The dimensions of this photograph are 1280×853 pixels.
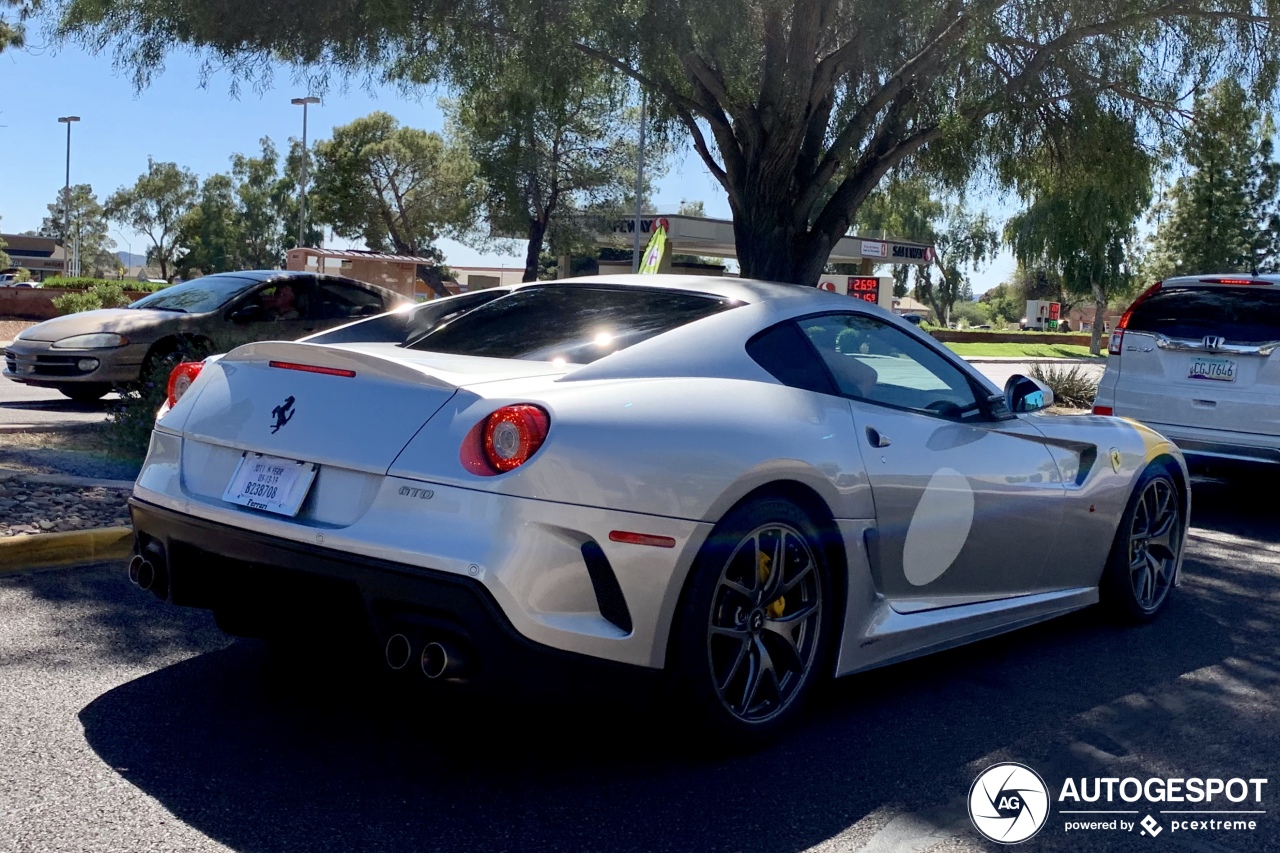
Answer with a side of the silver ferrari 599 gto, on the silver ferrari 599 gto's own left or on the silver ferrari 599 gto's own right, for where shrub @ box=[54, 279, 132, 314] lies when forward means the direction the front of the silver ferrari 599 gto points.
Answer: on the silver ferrari 599 gto's own left

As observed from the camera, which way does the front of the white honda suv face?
facing away from the viewer

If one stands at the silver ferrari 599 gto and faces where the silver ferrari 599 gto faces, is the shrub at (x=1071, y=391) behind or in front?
in front

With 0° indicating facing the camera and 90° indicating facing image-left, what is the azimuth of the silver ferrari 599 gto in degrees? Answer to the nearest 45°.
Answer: approximately 225°

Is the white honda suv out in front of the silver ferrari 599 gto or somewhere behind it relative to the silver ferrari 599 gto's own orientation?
in front

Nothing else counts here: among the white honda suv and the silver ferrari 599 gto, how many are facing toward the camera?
0

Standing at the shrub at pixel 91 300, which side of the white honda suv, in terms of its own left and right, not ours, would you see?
left

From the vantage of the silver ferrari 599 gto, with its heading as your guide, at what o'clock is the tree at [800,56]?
The tree is roughly at 11 o'clock from the silver ferrari 599 gto.

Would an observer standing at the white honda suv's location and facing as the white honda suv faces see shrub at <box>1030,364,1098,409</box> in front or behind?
in front
